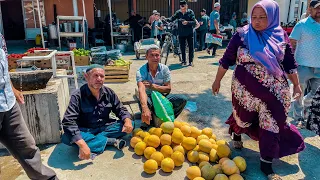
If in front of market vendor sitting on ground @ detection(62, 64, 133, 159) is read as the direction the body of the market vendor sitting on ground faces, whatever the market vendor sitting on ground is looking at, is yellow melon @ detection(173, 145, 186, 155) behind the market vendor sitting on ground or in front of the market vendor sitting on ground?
in front

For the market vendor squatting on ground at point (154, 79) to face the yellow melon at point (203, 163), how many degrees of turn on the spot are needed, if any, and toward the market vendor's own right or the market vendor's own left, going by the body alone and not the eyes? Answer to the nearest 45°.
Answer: approximately 45° to the market vendor's own left

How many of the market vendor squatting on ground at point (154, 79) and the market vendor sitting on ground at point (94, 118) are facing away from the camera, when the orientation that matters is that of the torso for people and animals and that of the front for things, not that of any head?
0

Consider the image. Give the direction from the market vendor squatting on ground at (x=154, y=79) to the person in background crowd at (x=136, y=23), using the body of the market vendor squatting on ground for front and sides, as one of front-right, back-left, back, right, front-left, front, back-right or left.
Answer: back

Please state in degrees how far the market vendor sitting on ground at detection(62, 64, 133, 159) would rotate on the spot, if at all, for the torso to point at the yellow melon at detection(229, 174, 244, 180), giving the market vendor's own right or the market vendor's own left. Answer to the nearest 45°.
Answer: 0° — they already face it

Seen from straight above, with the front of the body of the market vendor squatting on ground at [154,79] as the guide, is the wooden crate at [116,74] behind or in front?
behind

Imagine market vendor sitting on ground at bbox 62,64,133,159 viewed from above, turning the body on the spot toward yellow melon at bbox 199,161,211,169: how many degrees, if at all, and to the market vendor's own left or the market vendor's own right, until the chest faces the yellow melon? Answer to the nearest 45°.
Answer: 0° — they already face it

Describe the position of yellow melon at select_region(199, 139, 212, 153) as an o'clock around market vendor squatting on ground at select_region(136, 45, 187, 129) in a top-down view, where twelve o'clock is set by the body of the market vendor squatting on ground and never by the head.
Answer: The yellow melon is roughly at 11 o'clock from the market vendor squatting on ground.

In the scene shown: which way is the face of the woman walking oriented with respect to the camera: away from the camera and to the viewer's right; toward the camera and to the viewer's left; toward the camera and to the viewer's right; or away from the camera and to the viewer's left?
toward the camera and to the viewer's left

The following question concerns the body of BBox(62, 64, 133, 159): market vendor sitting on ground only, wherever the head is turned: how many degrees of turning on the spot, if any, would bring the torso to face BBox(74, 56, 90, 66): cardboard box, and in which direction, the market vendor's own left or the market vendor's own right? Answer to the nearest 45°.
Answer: approximately 135° to the market vendor's own left

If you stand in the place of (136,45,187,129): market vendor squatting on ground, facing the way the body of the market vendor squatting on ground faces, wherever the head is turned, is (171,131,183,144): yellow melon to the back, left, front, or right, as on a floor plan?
front

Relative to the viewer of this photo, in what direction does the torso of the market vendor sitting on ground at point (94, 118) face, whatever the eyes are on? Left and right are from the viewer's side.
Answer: facing the viewer and to the right of the viewer

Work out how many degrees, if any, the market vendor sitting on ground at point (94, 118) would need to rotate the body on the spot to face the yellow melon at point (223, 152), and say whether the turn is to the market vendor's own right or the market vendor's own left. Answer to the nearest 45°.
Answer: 0° — they already face it

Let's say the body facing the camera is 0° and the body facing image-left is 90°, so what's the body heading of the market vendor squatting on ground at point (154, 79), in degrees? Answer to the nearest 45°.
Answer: approximately 0°

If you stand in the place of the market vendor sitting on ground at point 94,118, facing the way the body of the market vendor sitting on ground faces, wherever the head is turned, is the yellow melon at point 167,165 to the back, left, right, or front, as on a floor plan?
front

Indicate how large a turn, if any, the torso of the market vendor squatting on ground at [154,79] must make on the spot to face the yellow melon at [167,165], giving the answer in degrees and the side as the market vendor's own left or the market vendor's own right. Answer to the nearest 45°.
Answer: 0° — they already face it
